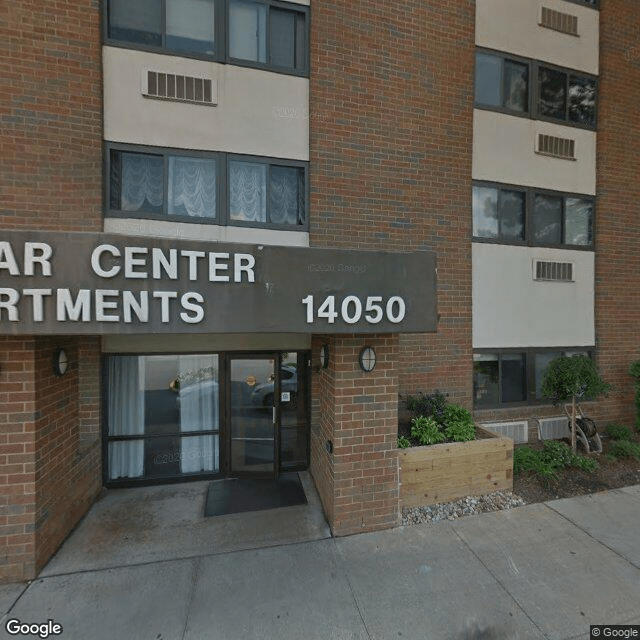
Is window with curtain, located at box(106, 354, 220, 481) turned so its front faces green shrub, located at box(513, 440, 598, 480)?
no

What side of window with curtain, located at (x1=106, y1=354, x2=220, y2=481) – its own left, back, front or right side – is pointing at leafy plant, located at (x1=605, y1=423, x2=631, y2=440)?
left

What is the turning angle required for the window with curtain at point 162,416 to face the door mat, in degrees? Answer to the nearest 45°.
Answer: approximately 45° to its left

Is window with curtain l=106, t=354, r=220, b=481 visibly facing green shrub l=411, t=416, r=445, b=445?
no

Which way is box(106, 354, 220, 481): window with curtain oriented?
toward the camera

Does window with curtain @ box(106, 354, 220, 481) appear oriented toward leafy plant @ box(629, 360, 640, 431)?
no

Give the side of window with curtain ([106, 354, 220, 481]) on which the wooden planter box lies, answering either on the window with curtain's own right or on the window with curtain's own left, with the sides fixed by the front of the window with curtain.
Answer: on the window with curtain's own left

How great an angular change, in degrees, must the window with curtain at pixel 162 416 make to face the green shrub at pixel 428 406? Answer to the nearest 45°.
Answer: approximately 90° to its left
